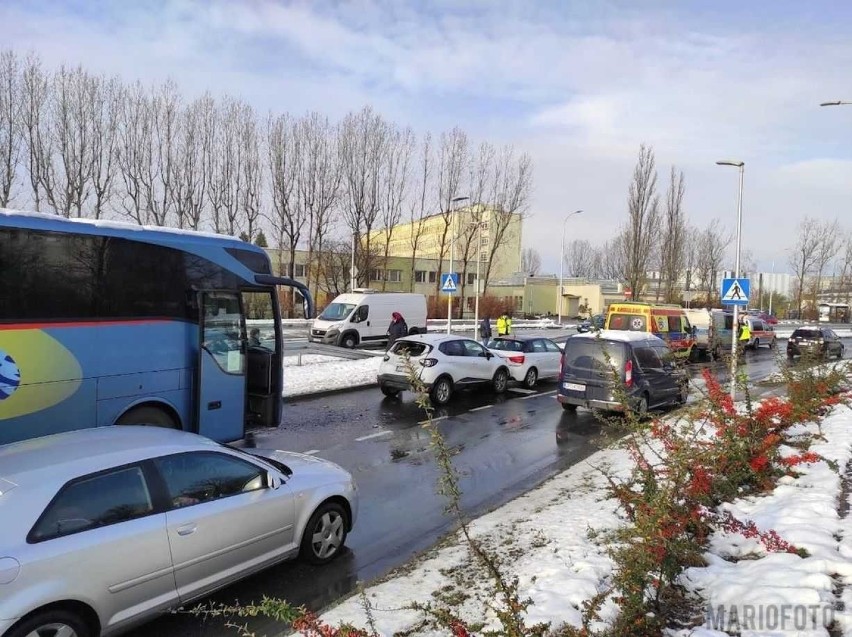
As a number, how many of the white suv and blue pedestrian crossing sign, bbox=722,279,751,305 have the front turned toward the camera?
1

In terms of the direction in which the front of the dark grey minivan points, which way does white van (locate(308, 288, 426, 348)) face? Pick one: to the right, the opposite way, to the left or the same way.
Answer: the opposite way

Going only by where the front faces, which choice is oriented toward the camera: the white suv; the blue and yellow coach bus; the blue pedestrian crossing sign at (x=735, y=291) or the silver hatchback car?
the blue pedestrian crossing sign

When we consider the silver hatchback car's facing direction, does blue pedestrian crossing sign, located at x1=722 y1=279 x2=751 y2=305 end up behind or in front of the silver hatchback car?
in front

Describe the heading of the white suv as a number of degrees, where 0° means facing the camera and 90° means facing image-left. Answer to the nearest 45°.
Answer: approximately 225°

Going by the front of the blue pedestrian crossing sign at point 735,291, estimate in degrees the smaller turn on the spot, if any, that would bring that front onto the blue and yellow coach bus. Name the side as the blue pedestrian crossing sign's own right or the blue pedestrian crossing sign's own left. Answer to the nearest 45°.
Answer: approximately 45° to the blue pedestrian crossing sign's own right

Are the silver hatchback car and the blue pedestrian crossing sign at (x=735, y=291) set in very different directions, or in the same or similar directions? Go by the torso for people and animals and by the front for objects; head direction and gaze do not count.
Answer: very different directions

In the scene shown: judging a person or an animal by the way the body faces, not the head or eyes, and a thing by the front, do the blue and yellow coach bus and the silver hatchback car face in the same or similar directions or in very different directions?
same or similar directions

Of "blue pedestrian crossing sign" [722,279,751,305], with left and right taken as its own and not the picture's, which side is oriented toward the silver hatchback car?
front

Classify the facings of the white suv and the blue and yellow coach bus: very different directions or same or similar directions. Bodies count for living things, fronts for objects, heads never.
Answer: same or similar directions

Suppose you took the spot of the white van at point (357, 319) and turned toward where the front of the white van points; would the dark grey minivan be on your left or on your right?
on your left

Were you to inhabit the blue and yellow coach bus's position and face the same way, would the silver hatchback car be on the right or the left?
on its right

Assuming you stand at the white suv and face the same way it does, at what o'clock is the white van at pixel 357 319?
The white van is roughly at 10 o'clock from the white suv.

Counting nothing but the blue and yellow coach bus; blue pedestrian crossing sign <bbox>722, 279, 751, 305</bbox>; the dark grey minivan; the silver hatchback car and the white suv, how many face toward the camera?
1

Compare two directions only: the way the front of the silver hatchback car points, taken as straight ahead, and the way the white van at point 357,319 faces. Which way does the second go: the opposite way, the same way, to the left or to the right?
the opposite way

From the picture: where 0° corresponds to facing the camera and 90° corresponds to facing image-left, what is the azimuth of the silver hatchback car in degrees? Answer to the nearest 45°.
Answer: approximately 225°

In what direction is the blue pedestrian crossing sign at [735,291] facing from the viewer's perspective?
toward the camera
